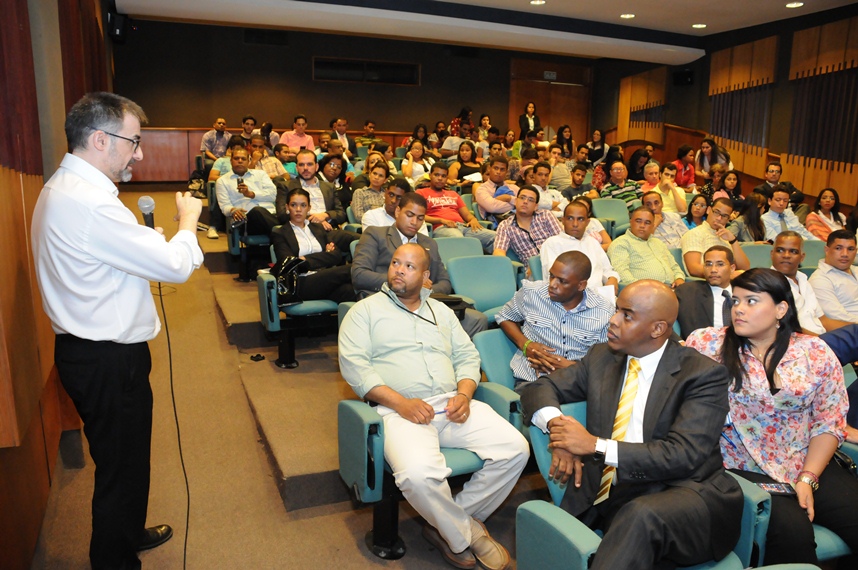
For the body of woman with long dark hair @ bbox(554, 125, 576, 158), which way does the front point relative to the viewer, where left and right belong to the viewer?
facing the viewer and to the left of the viewer

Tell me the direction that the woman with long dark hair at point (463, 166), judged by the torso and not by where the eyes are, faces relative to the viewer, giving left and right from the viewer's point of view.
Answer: facing the viewer

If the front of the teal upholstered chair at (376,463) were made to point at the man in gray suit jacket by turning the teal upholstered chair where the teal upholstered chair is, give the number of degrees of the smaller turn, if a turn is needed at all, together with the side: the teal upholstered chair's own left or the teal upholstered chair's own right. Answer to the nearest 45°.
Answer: approximately 135° to the teal upholstered chair's own left

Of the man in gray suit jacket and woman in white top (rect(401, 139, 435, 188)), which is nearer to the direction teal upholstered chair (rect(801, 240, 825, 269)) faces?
the man in gray suit jacket

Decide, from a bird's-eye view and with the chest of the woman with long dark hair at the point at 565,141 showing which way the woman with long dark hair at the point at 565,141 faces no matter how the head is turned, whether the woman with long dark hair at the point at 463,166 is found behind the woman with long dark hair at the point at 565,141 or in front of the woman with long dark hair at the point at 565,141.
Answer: in front

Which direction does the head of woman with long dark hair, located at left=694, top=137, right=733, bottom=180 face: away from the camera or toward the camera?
toward the camera

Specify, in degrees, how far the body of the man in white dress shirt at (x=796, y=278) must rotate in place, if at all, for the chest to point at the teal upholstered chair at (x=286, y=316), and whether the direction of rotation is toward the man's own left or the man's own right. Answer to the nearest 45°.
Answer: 0° — they already face it

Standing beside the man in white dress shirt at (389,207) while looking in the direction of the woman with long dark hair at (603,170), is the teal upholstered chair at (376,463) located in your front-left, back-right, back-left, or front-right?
back-right

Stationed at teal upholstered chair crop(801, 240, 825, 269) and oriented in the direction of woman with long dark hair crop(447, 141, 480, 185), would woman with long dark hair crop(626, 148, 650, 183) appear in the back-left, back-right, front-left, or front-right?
front-right

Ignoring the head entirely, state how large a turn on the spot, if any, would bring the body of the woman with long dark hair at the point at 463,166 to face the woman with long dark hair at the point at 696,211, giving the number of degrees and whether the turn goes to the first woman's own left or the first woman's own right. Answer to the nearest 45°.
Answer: approximately 45° to the first woman's own left

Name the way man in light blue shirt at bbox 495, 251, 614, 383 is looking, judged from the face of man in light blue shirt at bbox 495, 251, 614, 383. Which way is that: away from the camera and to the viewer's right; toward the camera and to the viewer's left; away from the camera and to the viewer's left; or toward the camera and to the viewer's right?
toward the camera and to the viewer's left

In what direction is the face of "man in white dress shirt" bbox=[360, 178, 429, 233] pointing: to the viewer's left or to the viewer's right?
to the viewer's left

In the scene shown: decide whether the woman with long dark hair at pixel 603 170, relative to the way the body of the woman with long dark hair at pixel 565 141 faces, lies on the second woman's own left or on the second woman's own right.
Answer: on the second woman's own left

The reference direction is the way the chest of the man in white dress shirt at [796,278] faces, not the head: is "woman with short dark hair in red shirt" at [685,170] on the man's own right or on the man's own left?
on the man's own right

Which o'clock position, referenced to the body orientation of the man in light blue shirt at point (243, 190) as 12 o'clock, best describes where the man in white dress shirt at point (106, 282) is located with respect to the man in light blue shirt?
The man in white dress shirt is roughly at 12 o'clock from the man in light blue shirt.

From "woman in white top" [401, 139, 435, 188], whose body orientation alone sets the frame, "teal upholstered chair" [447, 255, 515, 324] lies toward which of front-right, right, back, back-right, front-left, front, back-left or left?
front

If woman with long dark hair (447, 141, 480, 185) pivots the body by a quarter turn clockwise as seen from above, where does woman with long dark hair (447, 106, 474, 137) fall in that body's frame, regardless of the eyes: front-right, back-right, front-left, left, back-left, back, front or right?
right

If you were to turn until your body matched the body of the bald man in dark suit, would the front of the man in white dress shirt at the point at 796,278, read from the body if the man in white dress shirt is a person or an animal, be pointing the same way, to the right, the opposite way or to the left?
the same way

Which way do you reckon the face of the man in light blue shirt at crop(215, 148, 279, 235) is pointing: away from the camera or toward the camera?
toward the camera

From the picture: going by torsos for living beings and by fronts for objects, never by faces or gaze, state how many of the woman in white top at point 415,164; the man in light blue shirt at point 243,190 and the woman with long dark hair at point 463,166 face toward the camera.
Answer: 3

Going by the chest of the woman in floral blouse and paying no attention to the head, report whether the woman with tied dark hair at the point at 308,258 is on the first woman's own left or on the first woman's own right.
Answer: on the first woman's own right

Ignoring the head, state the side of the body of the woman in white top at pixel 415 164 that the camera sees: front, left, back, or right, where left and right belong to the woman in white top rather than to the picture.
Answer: front
